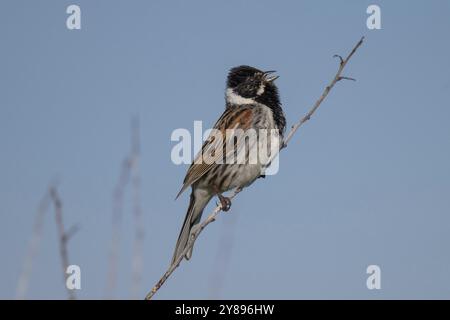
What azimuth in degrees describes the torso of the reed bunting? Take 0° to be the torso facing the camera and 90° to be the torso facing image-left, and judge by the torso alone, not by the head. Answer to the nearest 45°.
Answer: approximately 270°
